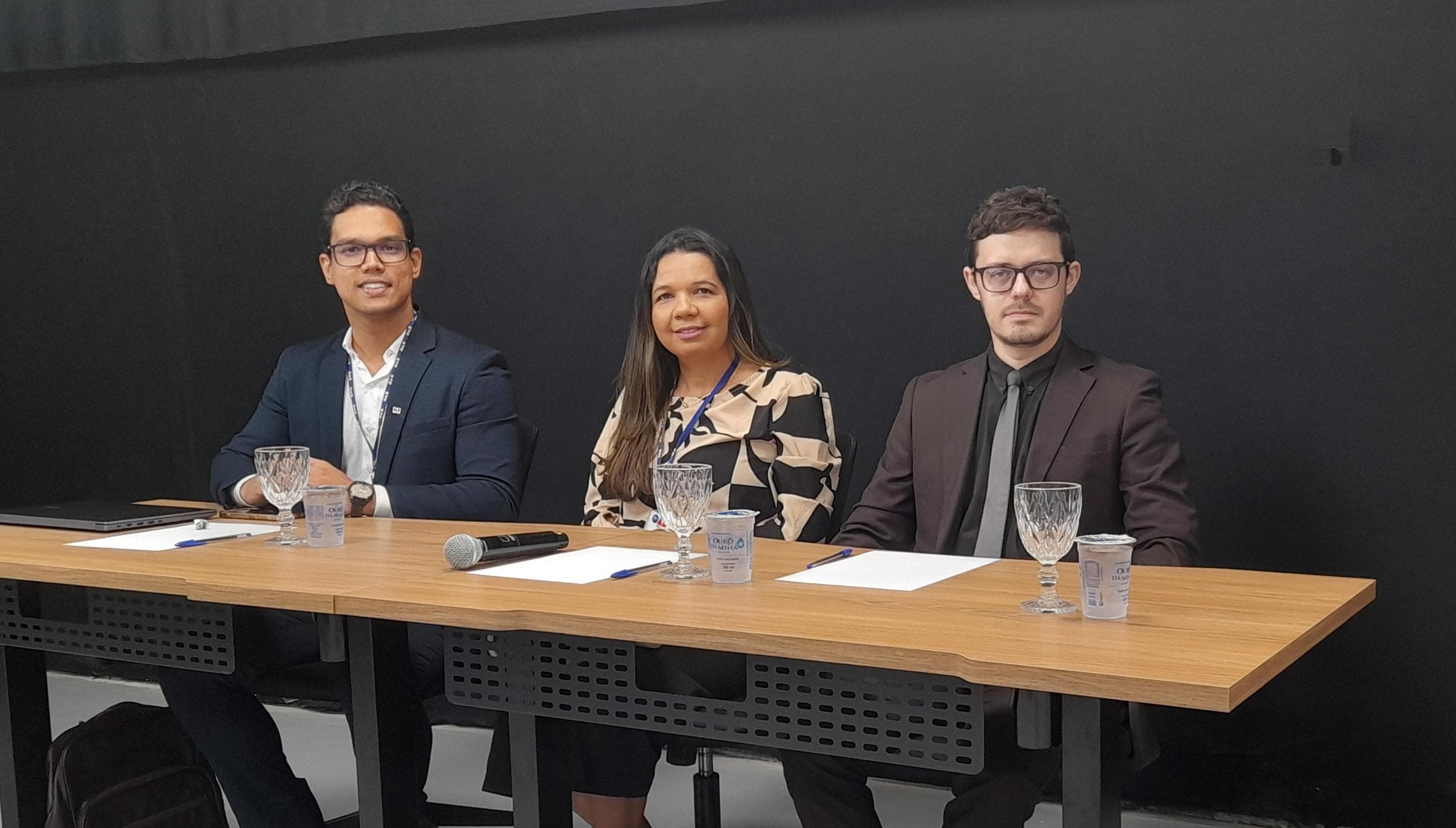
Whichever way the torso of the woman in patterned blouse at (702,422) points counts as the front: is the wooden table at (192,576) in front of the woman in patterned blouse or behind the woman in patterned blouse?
in front

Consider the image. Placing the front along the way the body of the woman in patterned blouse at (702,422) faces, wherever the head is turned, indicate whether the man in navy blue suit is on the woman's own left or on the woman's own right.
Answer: on the woman's own right

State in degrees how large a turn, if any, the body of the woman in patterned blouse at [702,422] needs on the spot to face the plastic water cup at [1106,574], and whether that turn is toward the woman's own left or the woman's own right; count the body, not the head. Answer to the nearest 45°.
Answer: approximately 45° to the woman's own left

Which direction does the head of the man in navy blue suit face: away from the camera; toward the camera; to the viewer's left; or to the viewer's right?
toward the camera

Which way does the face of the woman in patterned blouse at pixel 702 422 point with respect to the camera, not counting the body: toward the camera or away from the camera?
toward the camera

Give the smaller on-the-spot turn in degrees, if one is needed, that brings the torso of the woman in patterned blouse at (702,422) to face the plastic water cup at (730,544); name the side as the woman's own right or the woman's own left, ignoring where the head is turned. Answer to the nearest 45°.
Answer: approximately 45° to the woman's own left

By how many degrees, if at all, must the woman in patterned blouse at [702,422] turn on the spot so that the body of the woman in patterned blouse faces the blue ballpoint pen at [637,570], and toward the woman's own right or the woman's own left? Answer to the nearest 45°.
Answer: approximately 45° to the woman's own left

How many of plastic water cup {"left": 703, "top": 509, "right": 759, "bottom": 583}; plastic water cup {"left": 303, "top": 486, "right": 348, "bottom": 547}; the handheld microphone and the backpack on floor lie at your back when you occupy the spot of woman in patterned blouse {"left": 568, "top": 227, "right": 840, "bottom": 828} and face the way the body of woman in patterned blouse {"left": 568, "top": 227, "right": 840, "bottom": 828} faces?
0

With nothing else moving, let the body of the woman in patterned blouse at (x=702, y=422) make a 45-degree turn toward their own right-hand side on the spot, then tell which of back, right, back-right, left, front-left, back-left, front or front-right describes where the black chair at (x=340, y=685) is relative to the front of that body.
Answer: front

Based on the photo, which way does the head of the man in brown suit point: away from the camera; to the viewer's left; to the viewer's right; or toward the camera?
toward the camera

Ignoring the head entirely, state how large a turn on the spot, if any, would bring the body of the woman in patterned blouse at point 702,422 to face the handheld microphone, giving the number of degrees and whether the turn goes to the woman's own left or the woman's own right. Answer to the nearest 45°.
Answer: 0° — they already face it

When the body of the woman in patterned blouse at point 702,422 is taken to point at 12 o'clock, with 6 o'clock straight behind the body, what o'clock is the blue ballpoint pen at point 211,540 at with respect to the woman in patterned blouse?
The blue ballpoint pen is roughly at 1 o'clock from the woman in patterned blouse.

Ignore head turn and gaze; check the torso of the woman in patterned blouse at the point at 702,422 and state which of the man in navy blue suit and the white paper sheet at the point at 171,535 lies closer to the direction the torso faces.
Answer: the white paper sheet

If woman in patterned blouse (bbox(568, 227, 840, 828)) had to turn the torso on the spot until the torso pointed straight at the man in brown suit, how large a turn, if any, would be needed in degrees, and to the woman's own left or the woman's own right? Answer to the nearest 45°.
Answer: approximately 135° to the woman's own left

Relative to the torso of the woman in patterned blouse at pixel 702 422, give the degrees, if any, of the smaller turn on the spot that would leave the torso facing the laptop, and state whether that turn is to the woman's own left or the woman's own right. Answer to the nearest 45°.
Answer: approximately 45° to the woman's own right

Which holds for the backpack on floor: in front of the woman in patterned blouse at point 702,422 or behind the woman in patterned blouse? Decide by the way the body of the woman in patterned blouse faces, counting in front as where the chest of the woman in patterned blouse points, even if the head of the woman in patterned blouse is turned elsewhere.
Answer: in front
